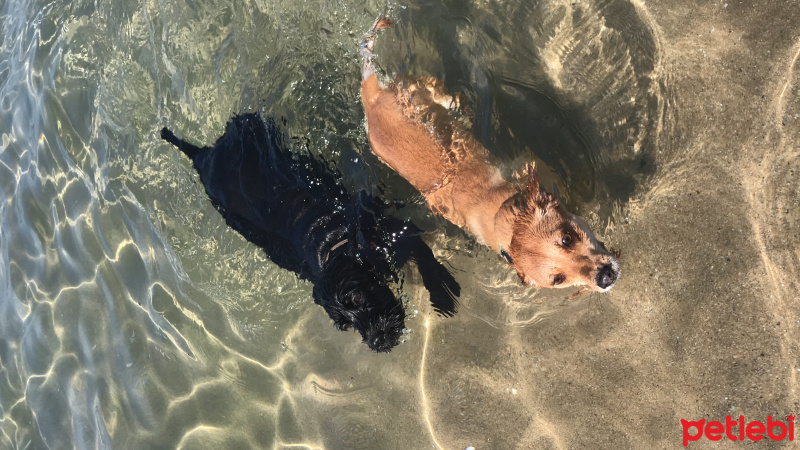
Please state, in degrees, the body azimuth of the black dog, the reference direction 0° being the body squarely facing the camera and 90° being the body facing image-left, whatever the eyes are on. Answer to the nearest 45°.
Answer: approximately 315°

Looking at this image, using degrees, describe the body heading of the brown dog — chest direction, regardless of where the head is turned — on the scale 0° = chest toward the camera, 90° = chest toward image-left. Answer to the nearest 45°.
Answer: approximately 315°
